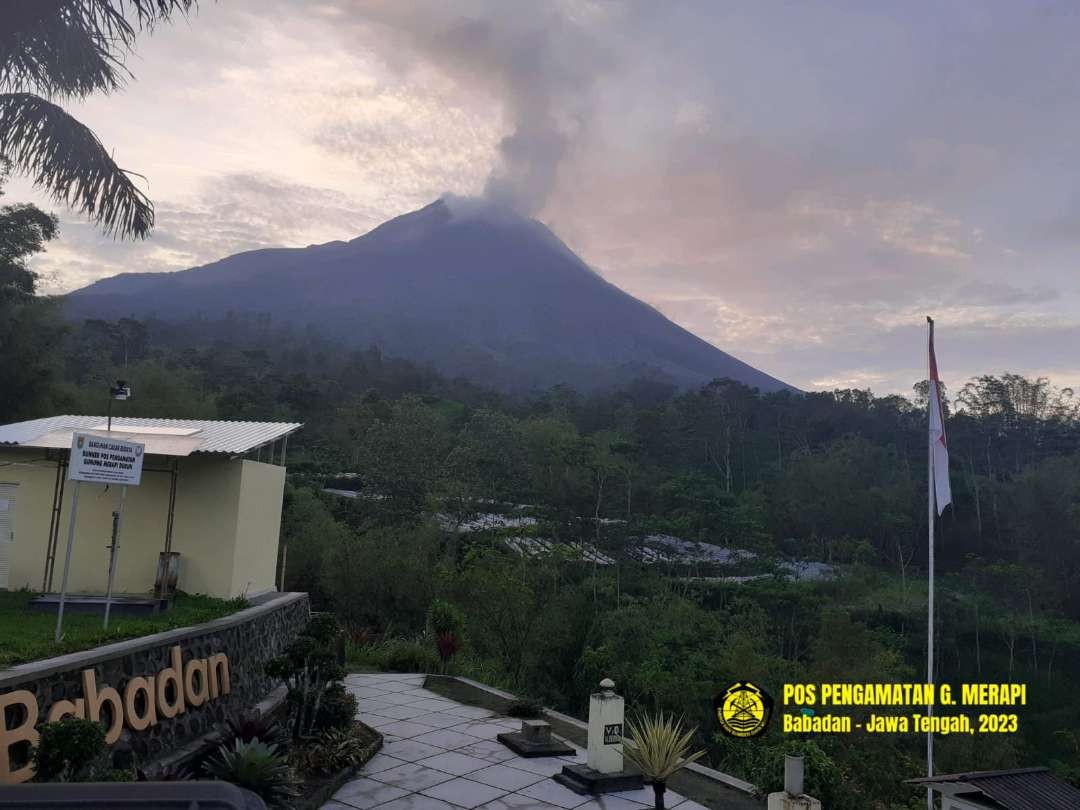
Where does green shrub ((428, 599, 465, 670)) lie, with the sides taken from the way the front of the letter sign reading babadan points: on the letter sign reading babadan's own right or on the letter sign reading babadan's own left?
on the letter sign reading babadan's own left

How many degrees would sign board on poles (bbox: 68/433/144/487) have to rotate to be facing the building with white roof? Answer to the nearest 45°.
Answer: approximately 180°

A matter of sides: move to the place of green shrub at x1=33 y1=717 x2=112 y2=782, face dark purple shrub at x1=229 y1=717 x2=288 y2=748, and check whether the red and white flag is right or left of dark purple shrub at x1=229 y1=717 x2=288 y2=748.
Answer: right

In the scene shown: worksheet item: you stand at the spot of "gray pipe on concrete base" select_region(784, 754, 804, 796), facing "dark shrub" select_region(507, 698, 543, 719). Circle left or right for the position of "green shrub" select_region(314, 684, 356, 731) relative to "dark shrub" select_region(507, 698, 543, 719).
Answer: left

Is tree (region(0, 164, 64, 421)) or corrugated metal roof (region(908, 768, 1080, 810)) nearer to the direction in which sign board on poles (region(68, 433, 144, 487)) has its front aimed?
the corrugated metal roof

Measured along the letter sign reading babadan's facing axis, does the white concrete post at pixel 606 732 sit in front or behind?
in front

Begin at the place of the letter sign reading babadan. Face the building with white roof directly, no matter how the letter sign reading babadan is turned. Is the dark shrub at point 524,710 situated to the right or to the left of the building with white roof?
right

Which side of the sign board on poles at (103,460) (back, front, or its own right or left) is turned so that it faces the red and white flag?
left
